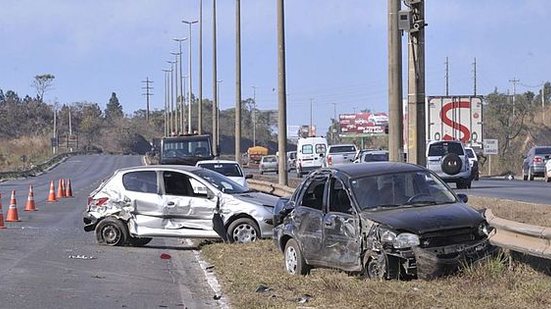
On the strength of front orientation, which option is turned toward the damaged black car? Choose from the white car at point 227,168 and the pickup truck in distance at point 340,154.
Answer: the white car

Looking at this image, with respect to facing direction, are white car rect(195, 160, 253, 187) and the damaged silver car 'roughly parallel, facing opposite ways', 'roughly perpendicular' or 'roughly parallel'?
roughly perpendicular

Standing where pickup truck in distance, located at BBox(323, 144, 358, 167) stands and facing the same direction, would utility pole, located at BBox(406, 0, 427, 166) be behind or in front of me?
behind

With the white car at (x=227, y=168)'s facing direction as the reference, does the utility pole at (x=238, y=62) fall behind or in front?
behind

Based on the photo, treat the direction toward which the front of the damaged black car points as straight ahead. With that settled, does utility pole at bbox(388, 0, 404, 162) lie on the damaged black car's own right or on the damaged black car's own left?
on the damaged black car's own left

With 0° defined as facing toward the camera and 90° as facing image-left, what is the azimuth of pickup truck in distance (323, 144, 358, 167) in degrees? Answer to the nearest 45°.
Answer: approximately 135°

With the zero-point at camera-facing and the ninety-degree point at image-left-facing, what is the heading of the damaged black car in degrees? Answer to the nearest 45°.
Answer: approximately 315°

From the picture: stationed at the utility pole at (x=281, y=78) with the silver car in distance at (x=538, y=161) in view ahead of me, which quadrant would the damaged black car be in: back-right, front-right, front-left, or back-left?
back-right

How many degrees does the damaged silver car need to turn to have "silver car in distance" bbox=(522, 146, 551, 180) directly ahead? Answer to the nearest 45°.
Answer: approximately 45° to its left

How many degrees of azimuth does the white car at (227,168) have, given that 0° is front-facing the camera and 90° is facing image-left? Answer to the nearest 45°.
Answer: approximately 0°

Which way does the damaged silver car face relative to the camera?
to the viewer's right
